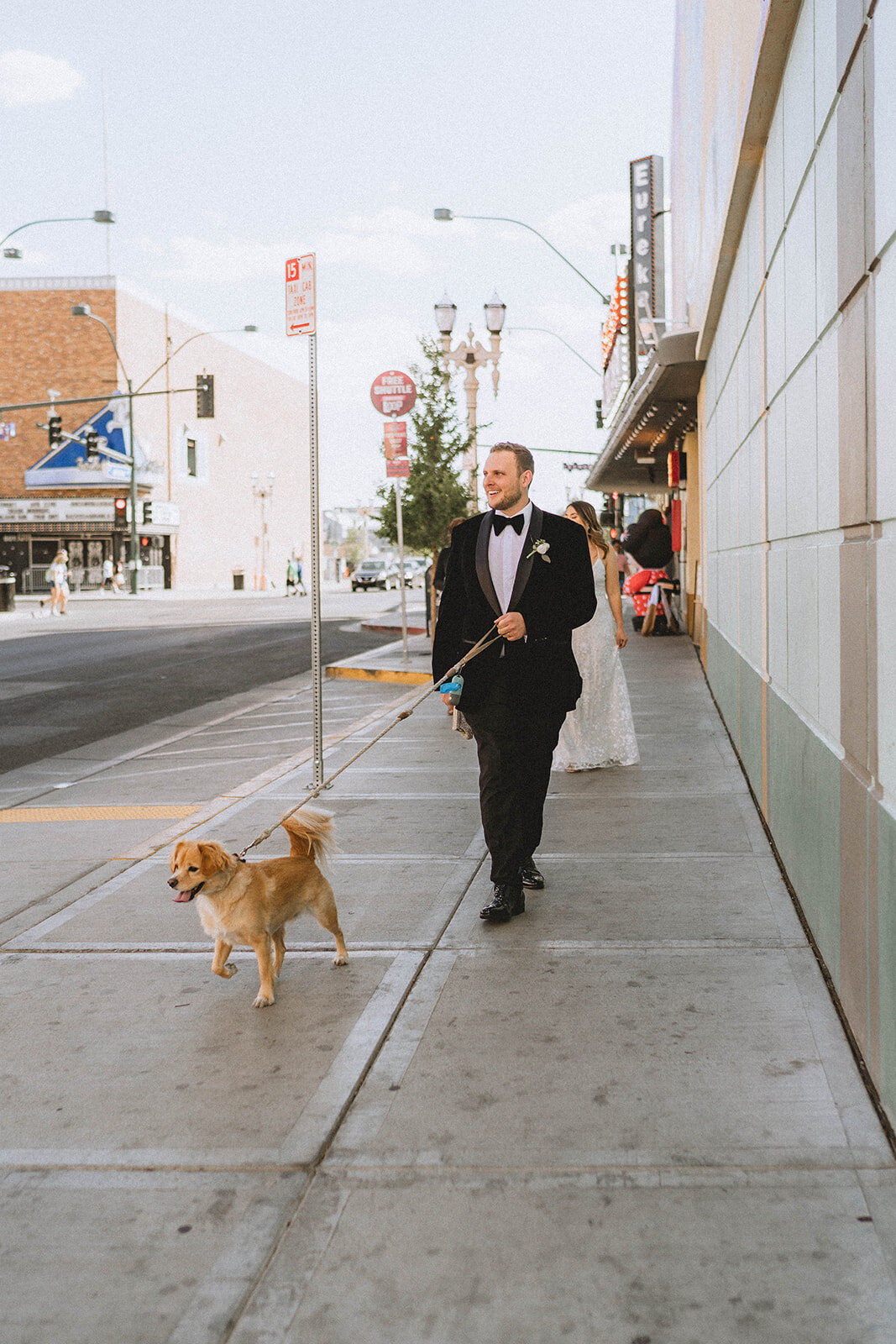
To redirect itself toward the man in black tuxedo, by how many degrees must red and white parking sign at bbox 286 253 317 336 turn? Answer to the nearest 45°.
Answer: approximately 45° to its left

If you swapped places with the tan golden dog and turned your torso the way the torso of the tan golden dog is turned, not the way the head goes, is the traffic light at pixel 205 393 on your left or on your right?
on your right

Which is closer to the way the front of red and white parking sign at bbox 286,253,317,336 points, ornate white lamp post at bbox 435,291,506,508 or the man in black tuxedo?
the man in black tuxedo

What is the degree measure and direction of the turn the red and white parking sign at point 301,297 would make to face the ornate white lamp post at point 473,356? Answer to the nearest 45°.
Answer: approximately 135° to its right

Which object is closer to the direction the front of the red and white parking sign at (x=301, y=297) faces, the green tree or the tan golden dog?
the tan golden dog

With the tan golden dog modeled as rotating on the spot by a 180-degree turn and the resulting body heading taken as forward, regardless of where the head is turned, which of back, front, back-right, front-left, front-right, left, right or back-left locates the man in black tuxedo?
front

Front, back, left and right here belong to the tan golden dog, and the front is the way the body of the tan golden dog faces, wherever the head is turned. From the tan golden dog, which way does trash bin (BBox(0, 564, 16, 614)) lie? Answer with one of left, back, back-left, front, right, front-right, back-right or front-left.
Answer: back-right

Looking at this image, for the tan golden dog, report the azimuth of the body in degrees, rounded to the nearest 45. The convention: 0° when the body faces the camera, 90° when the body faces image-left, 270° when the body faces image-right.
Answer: approximately 45°

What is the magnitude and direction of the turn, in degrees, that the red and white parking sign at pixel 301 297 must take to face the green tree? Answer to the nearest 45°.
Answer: approximately 135° to its right

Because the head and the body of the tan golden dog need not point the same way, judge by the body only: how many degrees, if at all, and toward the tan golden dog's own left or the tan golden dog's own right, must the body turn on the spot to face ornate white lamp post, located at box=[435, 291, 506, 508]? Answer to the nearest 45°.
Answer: approximately 135° to the tan golden dog's own right

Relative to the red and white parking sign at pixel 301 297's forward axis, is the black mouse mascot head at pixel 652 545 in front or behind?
behind

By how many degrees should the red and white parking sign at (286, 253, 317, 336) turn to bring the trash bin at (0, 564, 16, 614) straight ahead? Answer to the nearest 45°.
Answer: approximately 135° to its right
